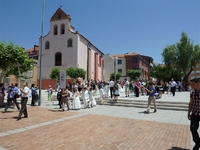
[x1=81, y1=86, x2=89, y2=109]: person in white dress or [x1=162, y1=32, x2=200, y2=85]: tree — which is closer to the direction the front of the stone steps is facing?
the person in white dress

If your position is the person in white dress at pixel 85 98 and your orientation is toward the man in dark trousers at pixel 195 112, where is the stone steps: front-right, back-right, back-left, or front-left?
front-left

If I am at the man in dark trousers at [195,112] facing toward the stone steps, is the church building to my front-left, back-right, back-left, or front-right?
front-left

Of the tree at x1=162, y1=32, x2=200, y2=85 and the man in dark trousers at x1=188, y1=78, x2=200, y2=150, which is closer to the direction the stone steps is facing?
the man in dark trousers

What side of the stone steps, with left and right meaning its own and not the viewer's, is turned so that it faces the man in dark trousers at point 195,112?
front

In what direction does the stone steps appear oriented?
toward the camera

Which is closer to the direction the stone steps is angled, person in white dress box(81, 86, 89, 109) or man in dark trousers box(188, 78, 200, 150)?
the man in dark trousers

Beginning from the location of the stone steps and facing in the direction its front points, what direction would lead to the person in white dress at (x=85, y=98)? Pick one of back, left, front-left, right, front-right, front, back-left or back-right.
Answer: right

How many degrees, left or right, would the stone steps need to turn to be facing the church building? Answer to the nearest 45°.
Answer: approximately 135° to its right

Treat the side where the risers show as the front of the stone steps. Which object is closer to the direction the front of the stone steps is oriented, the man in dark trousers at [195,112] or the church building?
the man in dark trousers

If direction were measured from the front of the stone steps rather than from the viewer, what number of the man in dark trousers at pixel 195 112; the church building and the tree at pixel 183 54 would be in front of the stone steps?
1

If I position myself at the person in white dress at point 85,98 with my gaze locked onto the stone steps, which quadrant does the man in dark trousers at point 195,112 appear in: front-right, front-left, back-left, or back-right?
front-right

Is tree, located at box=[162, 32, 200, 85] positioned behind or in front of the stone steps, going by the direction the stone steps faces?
behind
